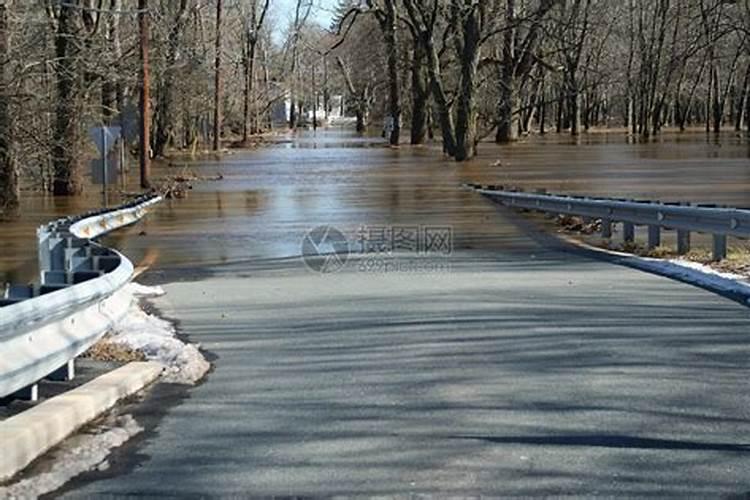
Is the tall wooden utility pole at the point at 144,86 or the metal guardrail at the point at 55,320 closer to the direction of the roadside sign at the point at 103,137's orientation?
the tall wooden utility pole

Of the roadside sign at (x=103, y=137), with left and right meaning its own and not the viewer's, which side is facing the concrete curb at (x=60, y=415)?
back

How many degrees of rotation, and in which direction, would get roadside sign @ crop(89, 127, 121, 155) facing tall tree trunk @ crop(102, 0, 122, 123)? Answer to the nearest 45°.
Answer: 0° — it already faces it

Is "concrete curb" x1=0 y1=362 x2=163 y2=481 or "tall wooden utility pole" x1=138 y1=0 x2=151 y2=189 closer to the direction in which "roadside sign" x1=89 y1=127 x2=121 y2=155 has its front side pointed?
the tall wooden utility pole

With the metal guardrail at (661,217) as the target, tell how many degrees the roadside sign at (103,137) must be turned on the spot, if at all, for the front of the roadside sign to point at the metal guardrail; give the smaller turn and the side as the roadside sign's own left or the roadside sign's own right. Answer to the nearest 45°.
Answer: approximately 135° to the roadside sign's own right

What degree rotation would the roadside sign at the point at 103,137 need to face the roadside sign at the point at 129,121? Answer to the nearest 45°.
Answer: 0° — it already faces it

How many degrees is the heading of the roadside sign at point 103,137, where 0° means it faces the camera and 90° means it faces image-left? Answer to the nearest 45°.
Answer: approximately 180°

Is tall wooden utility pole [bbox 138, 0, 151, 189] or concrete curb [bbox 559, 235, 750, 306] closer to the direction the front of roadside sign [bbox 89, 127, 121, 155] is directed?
the tall wooden utility pole

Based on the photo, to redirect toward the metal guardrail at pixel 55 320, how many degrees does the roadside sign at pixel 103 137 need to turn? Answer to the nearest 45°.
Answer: approximately 180°

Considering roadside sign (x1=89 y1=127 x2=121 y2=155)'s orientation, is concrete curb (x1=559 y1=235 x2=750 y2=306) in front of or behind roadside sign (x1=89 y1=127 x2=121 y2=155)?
behind
